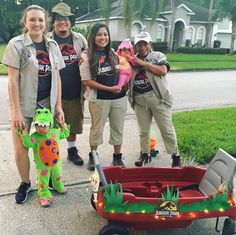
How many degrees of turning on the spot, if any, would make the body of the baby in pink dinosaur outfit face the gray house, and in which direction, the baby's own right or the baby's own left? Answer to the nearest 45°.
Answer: approximately 180°

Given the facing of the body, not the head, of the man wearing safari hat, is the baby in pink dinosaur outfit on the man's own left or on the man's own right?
on the man's own left

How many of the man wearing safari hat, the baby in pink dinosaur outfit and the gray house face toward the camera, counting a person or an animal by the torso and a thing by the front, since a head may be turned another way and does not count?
3

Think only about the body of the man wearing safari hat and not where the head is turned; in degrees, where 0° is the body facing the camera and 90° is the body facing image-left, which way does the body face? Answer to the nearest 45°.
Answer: approximately 0°

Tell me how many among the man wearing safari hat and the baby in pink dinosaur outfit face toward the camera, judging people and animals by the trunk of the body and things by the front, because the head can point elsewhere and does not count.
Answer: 2

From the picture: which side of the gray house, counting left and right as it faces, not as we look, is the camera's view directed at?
front

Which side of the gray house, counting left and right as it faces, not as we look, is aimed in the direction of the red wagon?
front

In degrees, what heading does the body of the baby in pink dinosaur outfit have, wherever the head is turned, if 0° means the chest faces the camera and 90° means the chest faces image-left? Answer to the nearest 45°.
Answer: approximately 0°

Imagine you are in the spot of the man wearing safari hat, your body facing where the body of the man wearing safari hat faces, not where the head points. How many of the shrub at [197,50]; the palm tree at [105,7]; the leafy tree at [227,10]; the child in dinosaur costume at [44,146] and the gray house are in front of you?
1

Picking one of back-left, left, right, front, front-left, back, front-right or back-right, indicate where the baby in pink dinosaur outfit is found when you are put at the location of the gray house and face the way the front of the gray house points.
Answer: front
